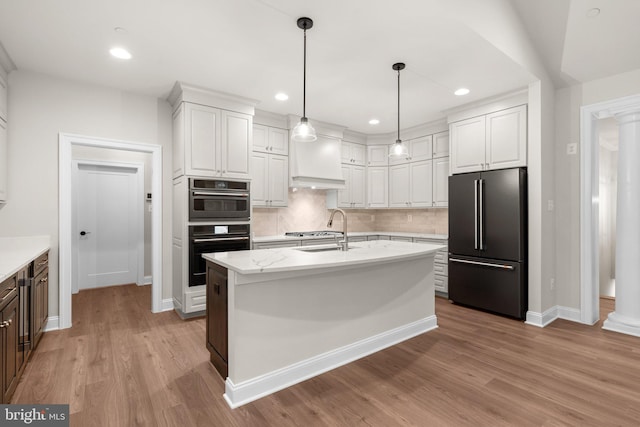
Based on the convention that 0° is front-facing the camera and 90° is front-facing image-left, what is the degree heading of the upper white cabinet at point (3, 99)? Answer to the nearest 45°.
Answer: approximately 270°

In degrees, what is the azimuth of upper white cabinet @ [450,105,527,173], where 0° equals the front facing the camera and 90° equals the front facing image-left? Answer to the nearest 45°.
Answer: approximately 45°

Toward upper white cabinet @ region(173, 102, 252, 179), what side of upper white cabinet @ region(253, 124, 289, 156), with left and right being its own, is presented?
right

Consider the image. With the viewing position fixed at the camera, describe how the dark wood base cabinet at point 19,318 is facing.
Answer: facing to the right of the viewer
